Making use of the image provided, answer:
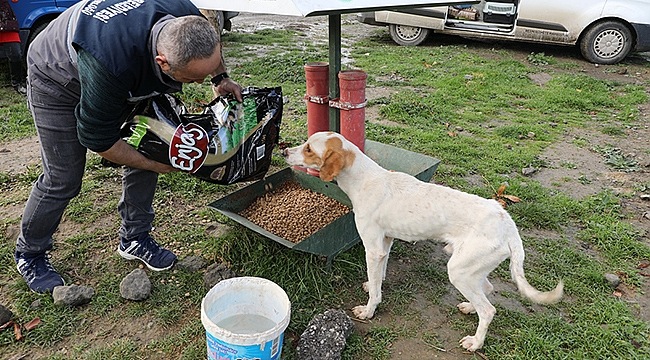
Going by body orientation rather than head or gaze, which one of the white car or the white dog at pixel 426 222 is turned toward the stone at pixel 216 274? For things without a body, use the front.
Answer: the white dog

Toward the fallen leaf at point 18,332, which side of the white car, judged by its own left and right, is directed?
right

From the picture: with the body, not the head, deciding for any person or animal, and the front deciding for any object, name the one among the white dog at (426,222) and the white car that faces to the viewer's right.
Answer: the white car

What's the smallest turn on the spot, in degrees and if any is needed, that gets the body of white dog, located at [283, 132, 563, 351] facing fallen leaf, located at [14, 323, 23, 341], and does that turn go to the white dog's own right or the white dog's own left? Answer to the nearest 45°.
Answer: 0° — it already faces it

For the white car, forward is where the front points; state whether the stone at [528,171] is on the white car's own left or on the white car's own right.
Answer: on the white car's own right

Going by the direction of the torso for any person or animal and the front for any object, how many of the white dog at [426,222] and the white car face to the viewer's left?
1

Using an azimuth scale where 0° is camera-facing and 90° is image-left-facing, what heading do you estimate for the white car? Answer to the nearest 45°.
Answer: approximately 270°

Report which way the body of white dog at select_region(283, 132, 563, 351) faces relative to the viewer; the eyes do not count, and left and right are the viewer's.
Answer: facing to the left of the viewer

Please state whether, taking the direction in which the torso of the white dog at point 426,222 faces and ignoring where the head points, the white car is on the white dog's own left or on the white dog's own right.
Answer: on the white dog's own right

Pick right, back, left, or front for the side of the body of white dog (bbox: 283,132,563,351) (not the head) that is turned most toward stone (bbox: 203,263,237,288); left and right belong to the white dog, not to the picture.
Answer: front

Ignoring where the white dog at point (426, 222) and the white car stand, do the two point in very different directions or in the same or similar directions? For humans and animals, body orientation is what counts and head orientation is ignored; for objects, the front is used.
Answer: very different directions

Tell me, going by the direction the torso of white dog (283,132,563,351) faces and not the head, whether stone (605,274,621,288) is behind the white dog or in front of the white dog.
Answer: behind

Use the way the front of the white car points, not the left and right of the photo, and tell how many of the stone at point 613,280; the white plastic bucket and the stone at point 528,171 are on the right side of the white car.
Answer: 3

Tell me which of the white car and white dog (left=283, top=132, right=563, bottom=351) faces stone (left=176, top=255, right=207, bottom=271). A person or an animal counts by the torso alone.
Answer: the white dog

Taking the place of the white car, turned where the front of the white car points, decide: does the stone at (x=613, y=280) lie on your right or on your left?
on your right

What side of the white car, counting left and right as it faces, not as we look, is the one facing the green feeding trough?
right
